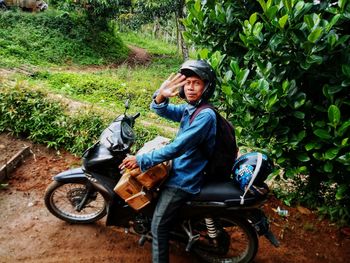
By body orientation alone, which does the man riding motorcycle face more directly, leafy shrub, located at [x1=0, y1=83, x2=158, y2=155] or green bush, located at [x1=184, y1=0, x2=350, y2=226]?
the leafy shrub

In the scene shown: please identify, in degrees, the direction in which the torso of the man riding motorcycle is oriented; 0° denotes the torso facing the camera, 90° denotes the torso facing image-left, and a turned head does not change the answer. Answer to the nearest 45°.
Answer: approximately 90°

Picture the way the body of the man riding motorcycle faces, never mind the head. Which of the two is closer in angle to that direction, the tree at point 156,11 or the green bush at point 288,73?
the tree

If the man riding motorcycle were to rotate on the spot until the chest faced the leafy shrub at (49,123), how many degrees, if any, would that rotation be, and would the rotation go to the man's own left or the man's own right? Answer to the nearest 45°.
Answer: approximately 45° to the man's own right

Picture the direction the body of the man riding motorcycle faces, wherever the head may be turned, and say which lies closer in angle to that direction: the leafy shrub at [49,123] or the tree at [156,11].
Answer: the leafy shrub

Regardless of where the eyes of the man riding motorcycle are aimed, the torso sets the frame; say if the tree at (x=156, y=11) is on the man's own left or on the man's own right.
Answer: on the man's own right

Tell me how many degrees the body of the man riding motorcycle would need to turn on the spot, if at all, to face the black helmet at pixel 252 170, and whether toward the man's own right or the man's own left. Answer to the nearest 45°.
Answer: approximately 180°

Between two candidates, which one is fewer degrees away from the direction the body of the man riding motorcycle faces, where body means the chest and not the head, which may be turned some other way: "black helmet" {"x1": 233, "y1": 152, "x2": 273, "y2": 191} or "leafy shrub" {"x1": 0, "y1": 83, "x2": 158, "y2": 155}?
the leafy shrub
